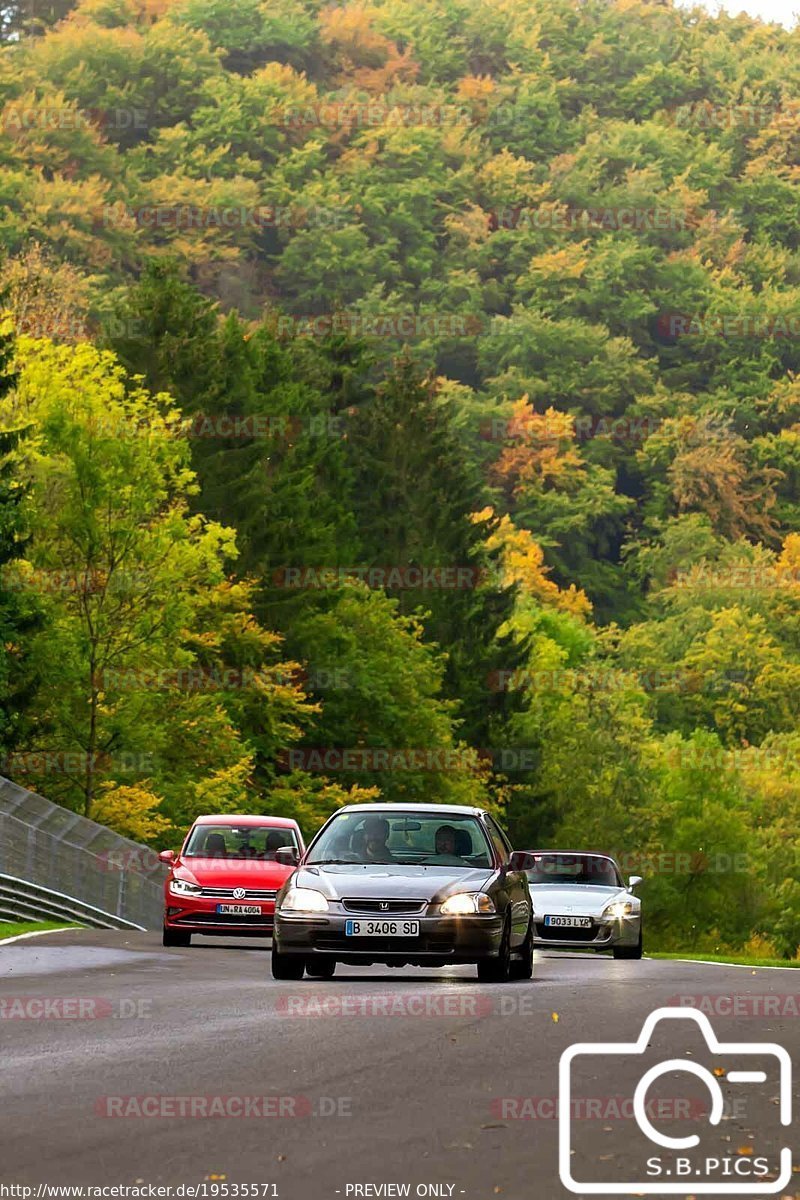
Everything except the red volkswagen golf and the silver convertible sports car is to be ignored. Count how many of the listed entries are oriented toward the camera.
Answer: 2

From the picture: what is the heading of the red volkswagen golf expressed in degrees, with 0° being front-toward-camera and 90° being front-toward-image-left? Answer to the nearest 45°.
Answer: approximately 0°

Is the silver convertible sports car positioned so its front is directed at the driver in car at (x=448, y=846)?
yes

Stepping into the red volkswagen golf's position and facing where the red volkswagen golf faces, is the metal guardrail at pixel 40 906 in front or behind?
behind

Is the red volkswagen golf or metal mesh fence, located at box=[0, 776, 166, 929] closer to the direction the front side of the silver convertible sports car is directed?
the red volkswagen golf

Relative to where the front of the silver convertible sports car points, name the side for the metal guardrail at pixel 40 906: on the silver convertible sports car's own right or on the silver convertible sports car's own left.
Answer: on the silver convertible sports car's own right

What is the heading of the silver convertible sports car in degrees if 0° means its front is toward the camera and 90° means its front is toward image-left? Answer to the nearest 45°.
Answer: approximately 0°

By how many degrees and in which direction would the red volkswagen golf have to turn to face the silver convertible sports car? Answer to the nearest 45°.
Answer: approximately 90° to its left

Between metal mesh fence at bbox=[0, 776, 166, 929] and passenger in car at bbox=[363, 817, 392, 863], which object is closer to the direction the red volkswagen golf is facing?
the passenger in car
